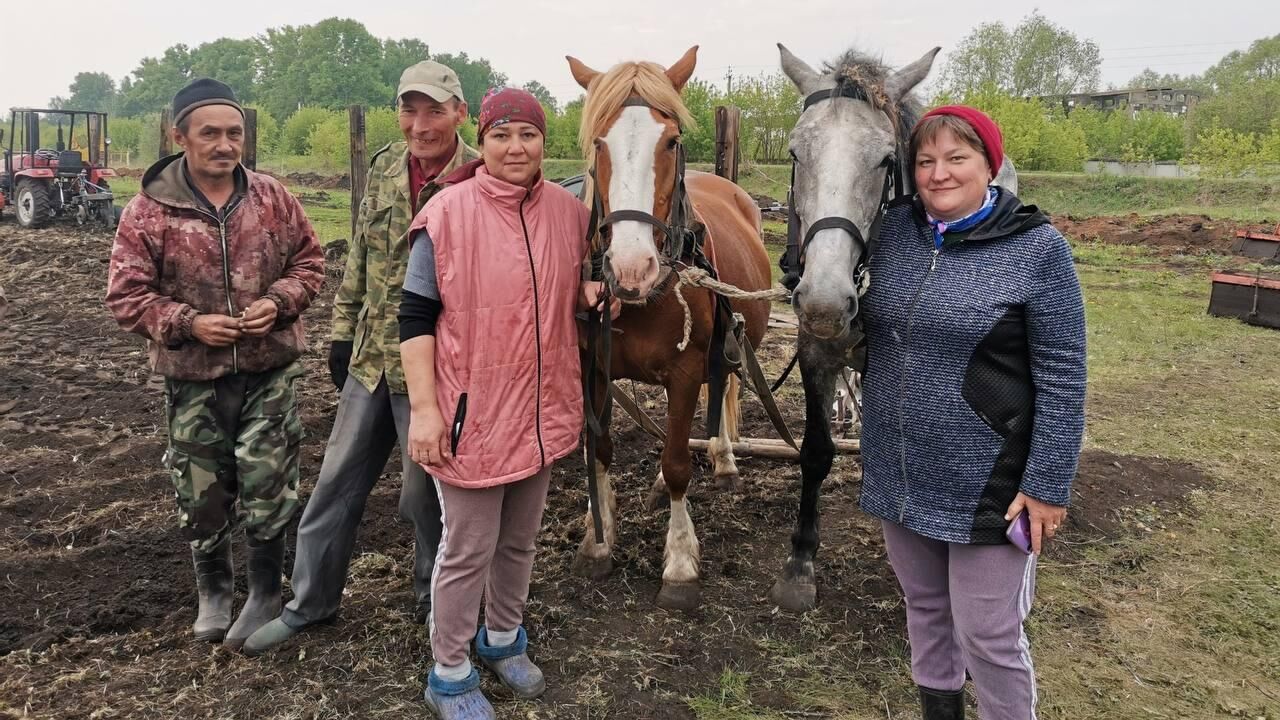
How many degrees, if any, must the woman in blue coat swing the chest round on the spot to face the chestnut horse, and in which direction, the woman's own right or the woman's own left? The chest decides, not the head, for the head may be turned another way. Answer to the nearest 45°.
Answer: approximately 90° to the woman's own right

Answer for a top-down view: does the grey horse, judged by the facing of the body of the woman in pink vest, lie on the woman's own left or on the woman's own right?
on the woman's own left

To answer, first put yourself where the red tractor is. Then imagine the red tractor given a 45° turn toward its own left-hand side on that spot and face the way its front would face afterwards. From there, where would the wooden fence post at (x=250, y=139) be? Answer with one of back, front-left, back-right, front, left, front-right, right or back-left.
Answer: left

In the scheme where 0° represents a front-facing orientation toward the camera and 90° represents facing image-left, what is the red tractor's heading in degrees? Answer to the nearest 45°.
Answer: approximately 135°

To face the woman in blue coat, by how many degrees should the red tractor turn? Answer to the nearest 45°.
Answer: approximately 135° to its left

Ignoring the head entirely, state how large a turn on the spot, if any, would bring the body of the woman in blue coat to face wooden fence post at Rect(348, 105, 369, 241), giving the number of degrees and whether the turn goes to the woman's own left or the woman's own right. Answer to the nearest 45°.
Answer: approximately 90° to the woman's own right

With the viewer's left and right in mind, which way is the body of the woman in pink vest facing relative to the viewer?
facing the viewer and to the right of the viewer

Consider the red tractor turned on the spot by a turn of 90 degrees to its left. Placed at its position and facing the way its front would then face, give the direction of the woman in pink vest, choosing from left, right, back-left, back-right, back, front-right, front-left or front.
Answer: front-left

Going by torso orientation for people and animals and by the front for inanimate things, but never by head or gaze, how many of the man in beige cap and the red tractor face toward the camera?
1

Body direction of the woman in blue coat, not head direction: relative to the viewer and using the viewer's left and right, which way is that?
facing the viewer and to the left of the viewer

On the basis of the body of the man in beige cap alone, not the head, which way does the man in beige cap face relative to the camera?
toward the camera

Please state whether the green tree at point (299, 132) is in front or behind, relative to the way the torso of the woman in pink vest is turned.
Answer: behind

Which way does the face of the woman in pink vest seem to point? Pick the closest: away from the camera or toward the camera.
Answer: toward the camera

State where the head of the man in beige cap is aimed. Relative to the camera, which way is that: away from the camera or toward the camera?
toward the camera
